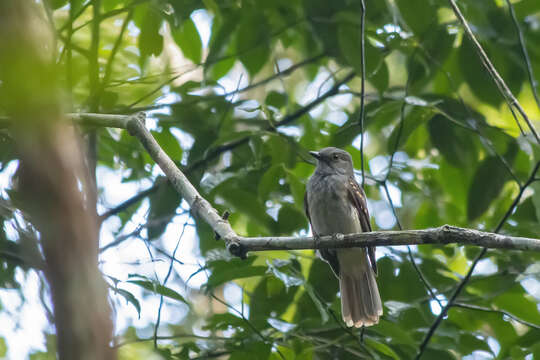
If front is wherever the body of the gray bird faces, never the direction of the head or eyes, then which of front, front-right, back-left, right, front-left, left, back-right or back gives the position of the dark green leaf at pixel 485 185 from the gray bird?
back-left

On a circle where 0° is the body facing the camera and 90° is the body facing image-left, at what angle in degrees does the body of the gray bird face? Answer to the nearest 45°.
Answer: approximately 45°

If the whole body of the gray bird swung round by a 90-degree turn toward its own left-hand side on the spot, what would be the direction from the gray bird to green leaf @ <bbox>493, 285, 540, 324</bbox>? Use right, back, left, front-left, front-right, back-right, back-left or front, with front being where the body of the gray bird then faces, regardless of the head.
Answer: front-left

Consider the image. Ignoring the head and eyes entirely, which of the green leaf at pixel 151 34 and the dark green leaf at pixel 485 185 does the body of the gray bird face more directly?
the green leaf
